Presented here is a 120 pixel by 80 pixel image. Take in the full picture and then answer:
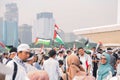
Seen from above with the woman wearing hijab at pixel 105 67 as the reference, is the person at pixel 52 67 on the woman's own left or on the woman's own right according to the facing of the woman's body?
on the woman's own right

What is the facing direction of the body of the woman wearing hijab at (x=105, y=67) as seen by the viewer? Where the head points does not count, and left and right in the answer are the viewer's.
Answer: facing the viewer and to the left of the viewer

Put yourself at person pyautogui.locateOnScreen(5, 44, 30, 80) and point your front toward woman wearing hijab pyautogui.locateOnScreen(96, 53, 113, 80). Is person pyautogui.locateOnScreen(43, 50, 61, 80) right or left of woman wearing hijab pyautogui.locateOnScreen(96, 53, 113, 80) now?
left

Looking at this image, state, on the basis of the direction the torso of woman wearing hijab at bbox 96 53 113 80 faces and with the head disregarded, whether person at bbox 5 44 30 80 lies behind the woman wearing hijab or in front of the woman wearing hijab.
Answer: in front
